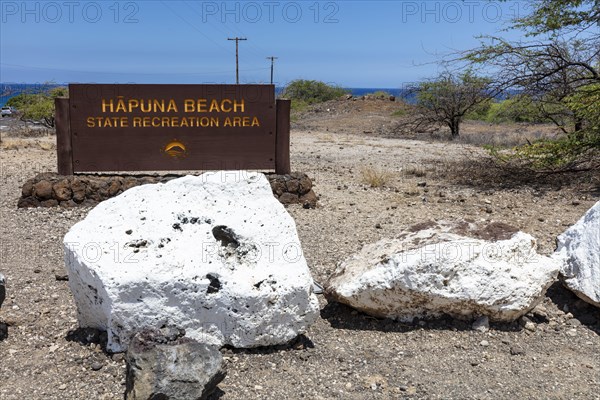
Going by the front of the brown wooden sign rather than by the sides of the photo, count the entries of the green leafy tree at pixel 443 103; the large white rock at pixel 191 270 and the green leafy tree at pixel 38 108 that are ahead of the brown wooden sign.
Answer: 1

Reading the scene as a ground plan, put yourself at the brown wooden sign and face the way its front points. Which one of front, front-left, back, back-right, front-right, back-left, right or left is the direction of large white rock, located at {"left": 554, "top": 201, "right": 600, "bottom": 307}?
front-left

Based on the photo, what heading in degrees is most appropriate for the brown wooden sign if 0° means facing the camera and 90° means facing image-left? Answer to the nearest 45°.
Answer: approximately 0°

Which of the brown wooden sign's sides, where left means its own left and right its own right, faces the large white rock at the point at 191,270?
front

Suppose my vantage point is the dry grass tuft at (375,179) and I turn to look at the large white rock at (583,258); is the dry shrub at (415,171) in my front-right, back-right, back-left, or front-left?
back-left

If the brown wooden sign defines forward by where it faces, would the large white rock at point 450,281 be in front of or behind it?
in front

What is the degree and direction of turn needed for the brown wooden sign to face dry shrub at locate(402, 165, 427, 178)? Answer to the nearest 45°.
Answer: approximately 135° to its left

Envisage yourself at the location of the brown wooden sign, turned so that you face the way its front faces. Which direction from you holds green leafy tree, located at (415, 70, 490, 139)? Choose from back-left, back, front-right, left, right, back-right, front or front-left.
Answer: back-left

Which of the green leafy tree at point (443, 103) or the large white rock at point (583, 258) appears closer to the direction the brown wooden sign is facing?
the large white rock

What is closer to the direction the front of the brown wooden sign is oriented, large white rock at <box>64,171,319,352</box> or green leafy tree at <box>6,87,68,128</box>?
the large white rock
